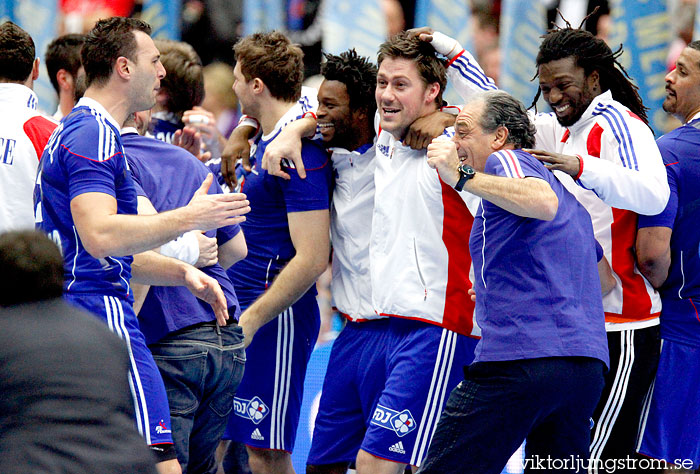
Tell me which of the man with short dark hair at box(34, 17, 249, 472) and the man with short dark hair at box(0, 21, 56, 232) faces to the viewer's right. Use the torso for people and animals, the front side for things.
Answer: the man with short dark hair at box(34, 17, 249, 472)

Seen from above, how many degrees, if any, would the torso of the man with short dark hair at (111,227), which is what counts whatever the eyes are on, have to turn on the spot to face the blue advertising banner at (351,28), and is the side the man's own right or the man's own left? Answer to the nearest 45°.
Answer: approximately 90° to the man's own left

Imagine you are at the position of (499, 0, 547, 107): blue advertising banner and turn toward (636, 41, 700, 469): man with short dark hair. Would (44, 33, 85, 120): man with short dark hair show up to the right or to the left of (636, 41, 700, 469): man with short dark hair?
right

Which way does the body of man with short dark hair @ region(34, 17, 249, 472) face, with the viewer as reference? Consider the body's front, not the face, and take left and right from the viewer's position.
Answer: facing to the right of the viewer

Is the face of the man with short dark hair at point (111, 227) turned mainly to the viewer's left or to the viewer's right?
to the viewer's right

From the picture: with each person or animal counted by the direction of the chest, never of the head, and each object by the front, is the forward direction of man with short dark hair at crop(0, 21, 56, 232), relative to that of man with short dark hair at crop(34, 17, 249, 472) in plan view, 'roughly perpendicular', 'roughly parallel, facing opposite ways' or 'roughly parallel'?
roughly perpendicular

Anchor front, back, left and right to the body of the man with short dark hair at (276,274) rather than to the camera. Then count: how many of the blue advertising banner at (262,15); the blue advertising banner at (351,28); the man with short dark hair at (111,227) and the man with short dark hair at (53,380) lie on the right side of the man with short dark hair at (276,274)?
2

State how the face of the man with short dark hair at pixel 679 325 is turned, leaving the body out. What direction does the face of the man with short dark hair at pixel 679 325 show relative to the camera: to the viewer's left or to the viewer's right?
to the viewer's left

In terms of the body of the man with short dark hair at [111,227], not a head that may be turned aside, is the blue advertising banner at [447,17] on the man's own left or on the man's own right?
on the man's own left
